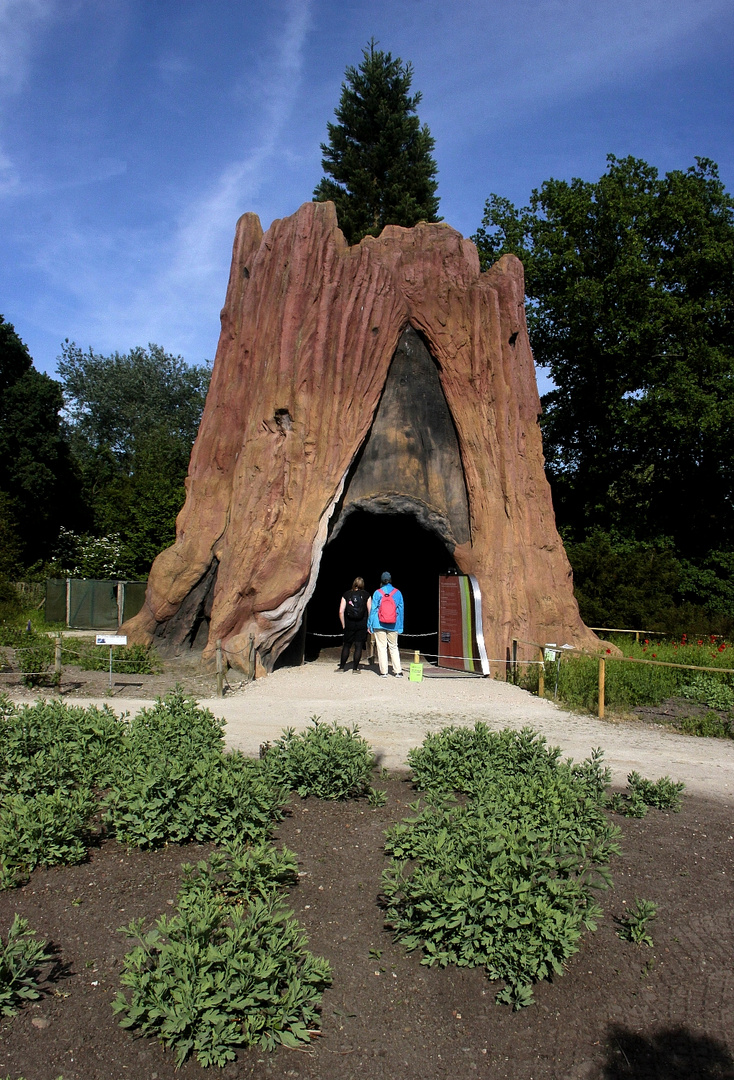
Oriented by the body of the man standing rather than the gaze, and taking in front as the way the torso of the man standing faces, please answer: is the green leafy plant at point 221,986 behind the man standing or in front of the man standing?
behind

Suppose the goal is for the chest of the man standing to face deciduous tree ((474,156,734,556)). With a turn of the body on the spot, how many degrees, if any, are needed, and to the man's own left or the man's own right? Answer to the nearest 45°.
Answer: approximately 45° to the man's own right

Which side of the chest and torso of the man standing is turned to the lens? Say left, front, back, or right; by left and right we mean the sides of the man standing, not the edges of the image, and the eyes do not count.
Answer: back

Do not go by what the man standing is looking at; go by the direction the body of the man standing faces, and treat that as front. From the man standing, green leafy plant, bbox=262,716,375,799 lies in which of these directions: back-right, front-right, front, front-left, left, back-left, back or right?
back

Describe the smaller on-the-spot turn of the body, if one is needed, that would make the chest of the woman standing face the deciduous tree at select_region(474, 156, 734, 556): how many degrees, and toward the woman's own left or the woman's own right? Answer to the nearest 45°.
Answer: approximately 45° to the woman's own right

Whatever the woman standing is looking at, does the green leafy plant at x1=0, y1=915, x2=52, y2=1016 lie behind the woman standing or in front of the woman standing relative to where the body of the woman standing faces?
behind

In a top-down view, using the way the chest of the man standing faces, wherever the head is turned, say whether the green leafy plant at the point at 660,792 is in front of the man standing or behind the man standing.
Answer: behind

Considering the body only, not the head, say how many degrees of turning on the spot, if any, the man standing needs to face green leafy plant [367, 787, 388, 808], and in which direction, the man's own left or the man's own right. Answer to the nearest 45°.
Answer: approximately 180°

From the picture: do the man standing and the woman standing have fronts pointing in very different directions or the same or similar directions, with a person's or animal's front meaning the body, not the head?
same or similar directions

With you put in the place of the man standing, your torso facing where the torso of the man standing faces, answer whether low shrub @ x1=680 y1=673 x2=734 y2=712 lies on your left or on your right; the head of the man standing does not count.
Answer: on your right

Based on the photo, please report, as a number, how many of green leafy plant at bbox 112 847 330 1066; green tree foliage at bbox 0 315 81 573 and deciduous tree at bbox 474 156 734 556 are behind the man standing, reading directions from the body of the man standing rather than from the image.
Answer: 1

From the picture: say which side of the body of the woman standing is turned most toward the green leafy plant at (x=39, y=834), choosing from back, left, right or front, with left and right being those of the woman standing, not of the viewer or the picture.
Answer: back

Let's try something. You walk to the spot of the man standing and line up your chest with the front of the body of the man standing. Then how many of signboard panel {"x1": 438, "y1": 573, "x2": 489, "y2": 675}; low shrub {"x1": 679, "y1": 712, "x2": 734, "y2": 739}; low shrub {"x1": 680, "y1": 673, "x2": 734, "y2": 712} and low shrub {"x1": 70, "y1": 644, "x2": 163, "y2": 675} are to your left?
1

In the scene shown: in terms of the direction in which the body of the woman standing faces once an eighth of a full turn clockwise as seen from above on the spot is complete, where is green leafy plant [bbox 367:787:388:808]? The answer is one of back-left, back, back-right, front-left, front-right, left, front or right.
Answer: back-right

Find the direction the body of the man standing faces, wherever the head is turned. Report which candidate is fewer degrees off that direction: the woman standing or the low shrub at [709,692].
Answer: the woman standing

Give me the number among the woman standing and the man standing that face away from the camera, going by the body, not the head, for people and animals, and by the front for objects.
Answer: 2

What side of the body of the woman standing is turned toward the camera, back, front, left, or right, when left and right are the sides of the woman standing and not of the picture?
back
